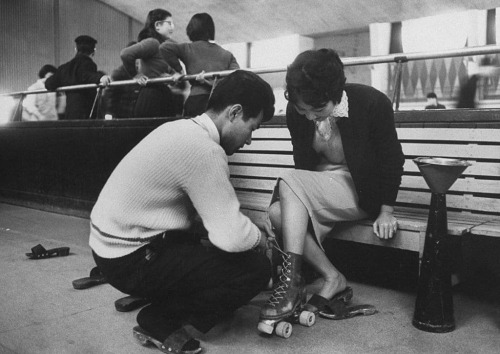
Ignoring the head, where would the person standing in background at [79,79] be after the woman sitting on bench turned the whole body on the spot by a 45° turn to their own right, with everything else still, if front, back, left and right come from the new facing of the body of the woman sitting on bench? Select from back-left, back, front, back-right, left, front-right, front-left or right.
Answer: front-right

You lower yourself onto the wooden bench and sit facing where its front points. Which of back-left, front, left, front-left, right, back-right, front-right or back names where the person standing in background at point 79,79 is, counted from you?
right

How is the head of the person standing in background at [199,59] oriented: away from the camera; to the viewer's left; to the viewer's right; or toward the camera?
away from the camera

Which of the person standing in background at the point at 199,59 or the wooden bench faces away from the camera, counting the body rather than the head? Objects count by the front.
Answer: the person standing in background

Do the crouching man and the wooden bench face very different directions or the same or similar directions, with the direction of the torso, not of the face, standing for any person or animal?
very different directions

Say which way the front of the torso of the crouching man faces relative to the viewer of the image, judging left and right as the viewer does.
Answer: facing to the right of the viewer

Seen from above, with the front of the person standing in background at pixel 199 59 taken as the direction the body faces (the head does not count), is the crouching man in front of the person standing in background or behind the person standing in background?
behind

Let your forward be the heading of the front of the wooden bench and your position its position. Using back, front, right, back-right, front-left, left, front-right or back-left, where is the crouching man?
front

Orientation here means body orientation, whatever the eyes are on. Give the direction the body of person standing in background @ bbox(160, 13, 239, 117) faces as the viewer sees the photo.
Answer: away from the camera

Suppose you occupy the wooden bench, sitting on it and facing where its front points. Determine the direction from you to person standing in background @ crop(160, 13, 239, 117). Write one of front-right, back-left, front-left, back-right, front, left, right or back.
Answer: right

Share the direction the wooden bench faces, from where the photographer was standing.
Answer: facing the viewer and to the left of the viewer

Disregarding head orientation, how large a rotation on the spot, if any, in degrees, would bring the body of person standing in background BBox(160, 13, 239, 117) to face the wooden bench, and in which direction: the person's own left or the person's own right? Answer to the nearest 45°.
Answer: approximately 135° to the person's own right
